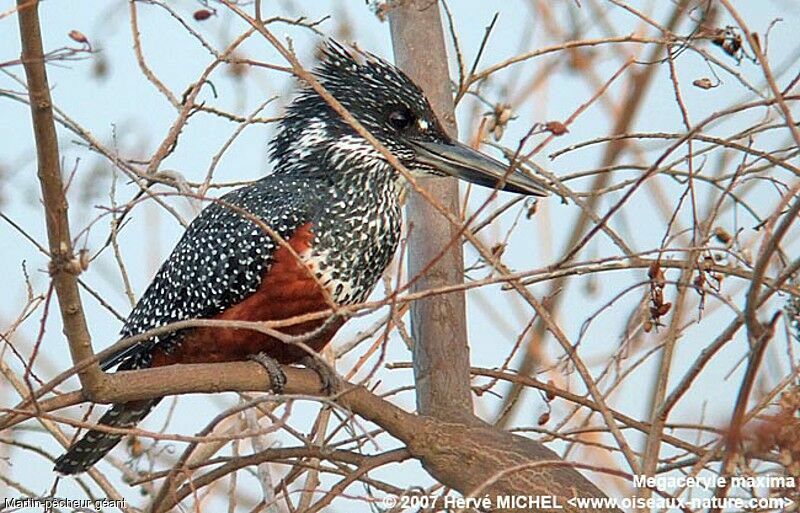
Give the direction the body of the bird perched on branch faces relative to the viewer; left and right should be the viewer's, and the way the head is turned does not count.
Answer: facing to the right of the viewer
